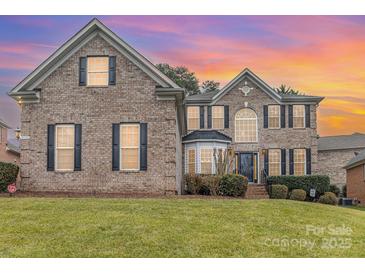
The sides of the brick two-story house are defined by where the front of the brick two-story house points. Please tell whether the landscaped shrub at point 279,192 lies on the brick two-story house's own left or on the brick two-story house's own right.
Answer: on the brick two-story house's own left

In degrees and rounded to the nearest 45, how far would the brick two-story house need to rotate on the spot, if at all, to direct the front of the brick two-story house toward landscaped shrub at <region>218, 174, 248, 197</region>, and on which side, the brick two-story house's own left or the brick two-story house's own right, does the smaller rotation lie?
approximately 90° to the brick two-story house's own left

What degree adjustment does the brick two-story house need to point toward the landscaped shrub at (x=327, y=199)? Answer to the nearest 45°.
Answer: approximately 135° to its left

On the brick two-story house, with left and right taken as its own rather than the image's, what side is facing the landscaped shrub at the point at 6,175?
right

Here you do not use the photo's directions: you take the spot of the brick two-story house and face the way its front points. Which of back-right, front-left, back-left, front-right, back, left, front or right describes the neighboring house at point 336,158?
back-left

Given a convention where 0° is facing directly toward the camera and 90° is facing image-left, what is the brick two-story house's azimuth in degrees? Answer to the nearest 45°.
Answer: approximately 0°

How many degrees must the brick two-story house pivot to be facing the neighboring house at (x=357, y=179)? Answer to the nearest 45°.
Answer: approximately 135° to its left
